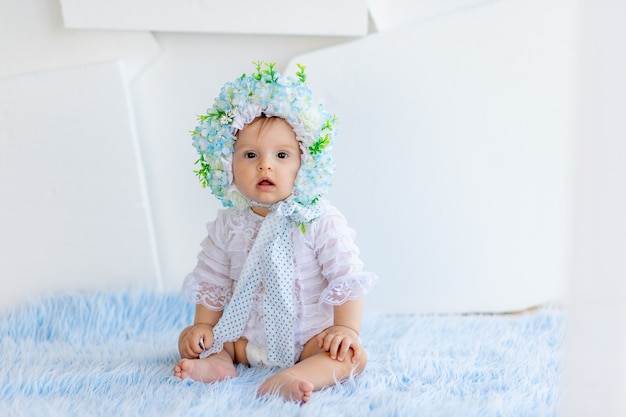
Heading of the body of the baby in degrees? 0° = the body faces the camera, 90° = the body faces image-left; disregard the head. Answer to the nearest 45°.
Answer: approximately 0°

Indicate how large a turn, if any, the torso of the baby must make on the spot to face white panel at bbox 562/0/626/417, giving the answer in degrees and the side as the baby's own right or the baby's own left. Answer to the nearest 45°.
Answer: approximately 45° to the baby's own left

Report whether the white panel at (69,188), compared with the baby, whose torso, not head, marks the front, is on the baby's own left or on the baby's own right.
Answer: on the baby's own right
